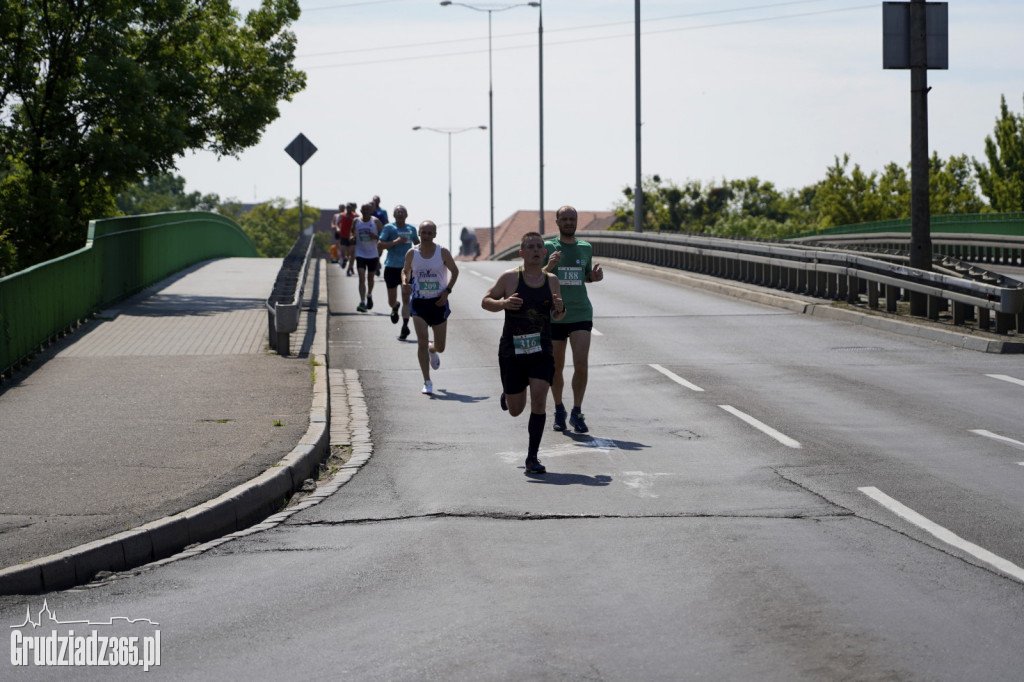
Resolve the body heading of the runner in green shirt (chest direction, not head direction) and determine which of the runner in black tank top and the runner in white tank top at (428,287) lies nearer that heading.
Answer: the runner in black tank top

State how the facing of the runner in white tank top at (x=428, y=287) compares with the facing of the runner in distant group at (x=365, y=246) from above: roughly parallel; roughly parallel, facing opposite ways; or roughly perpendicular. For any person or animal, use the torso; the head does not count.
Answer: roughly parallel

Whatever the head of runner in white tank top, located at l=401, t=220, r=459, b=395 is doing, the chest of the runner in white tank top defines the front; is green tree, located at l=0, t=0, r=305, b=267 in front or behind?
behind

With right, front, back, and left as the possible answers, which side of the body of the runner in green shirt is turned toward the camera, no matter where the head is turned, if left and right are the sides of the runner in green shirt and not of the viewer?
front

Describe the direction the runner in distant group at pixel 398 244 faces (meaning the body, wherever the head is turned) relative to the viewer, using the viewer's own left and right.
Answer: facing the viewer

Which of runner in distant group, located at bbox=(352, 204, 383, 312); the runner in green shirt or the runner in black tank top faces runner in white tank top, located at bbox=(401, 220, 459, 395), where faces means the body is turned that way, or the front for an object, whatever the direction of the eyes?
the runner in distant group

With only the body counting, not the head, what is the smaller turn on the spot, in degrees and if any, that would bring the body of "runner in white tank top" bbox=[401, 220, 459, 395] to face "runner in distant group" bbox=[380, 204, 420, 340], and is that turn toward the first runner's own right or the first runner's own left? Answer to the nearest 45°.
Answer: approximately 180°

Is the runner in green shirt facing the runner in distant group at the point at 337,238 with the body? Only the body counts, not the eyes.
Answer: no

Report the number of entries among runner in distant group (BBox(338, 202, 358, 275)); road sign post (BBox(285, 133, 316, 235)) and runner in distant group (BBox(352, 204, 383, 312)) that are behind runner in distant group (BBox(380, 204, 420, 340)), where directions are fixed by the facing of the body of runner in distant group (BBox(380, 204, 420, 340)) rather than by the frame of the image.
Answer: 3

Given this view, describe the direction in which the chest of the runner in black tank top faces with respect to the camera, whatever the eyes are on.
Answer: toward the camera

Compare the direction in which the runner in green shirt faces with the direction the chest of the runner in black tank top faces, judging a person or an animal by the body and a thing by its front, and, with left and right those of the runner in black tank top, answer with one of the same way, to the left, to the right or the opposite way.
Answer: the same way

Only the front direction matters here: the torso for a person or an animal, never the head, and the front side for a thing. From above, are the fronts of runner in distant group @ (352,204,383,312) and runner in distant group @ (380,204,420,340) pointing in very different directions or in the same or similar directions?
same or similar directions

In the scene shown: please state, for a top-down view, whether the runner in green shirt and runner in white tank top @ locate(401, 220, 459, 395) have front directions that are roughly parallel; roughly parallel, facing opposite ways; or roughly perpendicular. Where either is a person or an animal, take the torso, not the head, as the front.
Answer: roughly parallel

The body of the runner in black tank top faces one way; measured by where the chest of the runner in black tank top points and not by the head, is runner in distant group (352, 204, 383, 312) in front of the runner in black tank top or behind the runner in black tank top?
behind

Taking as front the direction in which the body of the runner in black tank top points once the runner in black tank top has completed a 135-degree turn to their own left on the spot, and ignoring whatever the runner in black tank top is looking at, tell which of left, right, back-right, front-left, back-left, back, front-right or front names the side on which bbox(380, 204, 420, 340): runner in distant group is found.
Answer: front-left

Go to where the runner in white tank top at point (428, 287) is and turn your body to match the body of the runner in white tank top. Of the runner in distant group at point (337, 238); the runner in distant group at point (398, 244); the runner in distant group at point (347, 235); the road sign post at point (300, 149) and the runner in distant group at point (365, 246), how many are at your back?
5

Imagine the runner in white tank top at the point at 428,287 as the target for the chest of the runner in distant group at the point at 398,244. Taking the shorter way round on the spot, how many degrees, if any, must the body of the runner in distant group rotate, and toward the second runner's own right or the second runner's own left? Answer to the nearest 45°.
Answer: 0° — they already face them
